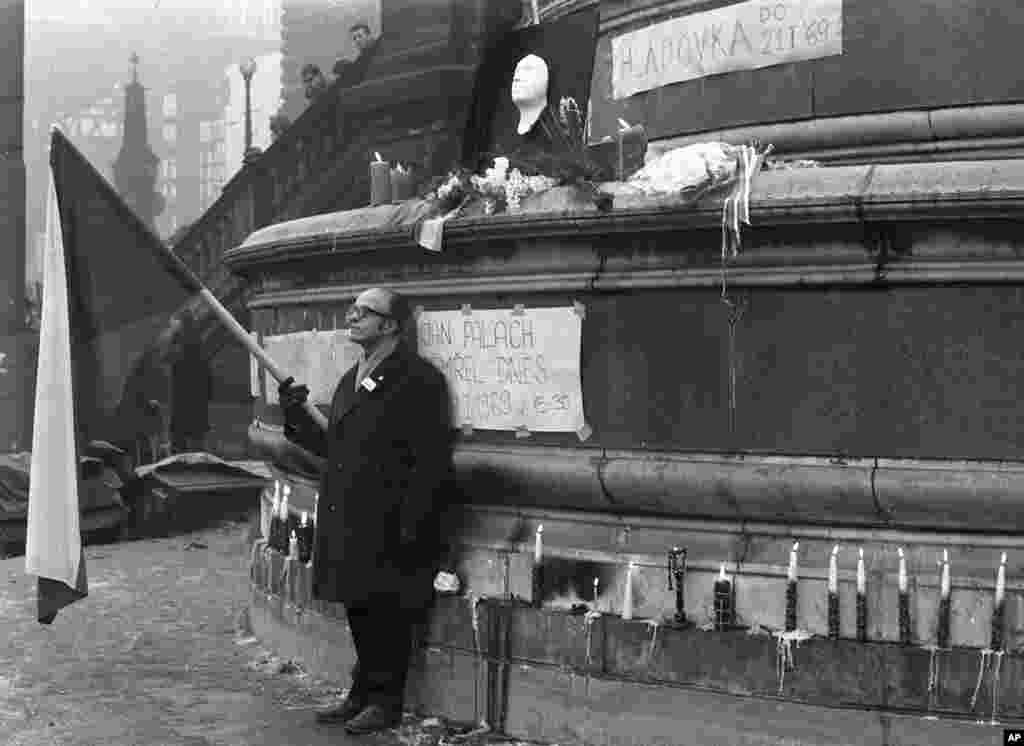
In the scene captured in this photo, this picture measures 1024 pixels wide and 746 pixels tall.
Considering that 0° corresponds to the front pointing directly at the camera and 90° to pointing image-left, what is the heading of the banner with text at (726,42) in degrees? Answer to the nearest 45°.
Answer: approximately 45°

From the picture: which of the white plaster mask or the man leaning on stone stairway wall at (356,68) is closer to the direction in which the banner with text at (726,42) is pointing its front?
the white plaster mask

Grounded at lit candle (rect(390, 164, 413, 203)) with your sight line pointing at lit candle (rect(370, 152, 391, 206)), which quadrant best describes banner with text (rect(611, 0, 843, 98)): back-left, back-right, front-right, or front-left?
back-right

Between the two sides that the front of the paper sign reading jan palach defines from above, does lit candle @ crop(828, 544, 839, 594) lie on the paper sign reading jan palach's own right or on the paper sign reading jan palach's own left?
on the paper sign reading jan palach's own left

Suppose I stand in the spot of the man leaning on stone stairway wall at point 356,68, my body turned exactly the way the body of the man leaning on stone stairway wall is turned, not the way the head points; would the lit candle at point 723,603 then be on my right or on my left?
on my left
